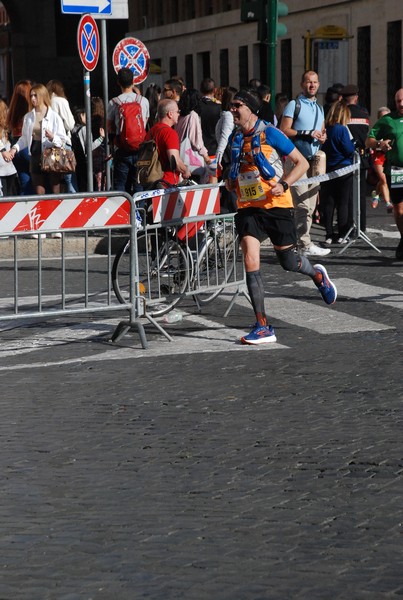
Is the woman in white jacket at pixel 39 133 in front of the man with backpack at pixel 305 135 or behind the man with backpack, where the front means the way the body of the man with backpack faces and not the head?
behind

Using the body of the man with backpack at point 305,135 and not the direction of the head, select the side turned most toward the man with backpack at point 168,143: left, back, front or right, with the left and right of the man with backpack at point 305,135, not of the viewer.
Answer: right

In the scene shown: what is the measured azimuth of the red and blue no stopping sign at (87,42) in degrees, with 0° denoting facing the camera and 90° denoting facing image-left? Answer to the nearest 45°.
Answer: approximately 315°

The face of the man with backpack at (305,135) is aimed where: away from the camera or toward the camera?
toward the camera

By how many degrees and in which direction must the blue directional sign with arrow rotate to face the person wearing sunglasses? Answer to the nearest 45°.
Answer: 0° — it already faces them

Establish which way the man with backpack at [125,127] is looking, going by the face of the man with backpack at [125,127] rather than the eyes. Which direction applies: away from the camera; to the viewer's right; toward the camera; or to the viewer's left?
away from the camera

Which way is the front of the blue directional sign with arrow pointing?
toward the camera

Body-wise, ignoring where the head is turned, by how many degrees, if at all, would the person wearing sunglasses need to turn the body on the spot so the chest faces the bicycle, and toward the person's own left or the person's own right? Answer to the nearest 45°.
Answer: approximately 90° to the person's own right

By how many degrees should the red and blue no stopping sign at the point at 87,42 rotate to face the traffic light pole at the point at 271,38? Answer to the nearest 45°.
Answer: approximately 45° to its left

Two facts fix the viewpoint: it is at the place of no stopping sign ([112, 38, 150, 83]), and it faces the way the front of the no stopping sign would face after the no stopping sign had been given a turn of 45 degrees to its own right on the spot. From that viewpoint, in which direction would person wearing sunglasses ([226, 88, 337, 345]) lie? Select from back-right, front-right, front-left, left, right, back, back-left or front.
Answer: front-left

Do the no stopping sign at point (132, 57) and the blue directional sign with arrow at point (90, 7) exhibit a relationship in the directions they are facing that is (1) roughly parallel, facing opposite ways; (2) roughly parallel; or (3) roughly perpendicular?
roughly parallel

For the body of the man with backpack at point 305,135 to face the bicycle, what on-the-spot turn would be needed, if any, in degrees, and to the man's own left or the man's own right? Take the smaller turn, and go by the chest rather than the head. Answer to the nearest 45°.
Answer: approximately 45° to the man's own right

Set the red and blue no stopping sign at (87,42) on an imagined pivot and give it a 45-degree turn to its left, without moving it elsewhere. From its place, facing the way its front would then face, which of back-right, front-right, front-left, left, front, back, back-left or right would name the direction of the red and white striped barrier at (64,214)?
right

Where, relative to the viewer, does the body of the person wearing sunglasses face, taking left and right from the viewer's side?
facing the viewer and to the left of the viewer

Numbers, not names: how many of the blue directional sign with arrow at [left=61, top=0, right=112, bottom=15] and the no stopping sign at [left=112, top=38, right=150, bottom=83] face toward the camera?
2

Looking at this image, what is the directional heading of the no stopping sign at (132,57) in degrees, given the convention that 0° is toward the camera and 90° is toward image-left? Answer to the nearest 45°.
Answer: approximately 0°

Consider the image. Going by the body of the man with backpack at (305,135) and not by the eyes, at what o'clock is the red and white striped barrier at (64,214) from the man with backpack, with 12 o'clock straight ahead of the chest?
The red and white striped barrier is roughly at 2 o'clock from the man with backpack.
